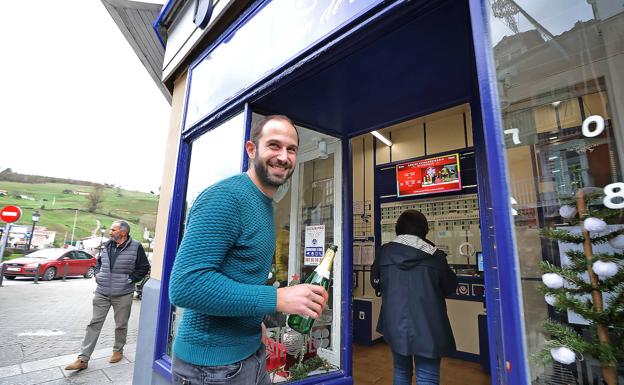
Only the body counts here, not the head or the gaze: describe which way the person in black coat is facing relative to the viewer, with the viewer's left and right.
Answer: facing away from the viewer

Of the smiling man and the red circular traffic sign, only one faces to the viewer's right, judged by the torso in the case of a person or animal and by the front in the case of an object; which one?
the smiling man

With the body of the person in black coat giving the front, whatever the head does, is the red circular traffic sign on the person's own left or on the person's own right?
on the person's own left

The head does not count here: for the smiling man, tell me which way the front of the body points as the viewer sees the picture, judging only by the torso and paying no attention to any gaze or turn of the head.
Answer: to the viewer's right

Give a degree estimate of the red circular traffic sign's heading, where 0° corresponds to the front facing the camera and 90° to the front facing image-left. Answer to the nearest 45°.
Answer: approximately 0°

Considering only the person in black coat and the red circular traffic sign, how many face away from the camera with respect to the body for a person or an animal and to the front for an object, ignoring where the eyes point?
1

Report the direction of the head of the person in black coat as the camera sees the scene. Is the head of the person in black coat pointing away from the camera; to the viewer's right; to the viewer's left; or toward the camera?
away from the camera

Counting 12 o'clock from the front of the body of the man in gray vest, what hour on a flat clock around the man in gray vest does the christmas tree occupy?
The christmas tree is roughly at 10 o'clock from the man in gray vest.

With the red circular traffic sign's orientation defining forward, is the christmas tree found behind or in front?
in front

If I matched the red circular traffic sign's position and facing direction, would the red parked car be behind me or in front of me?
behind
